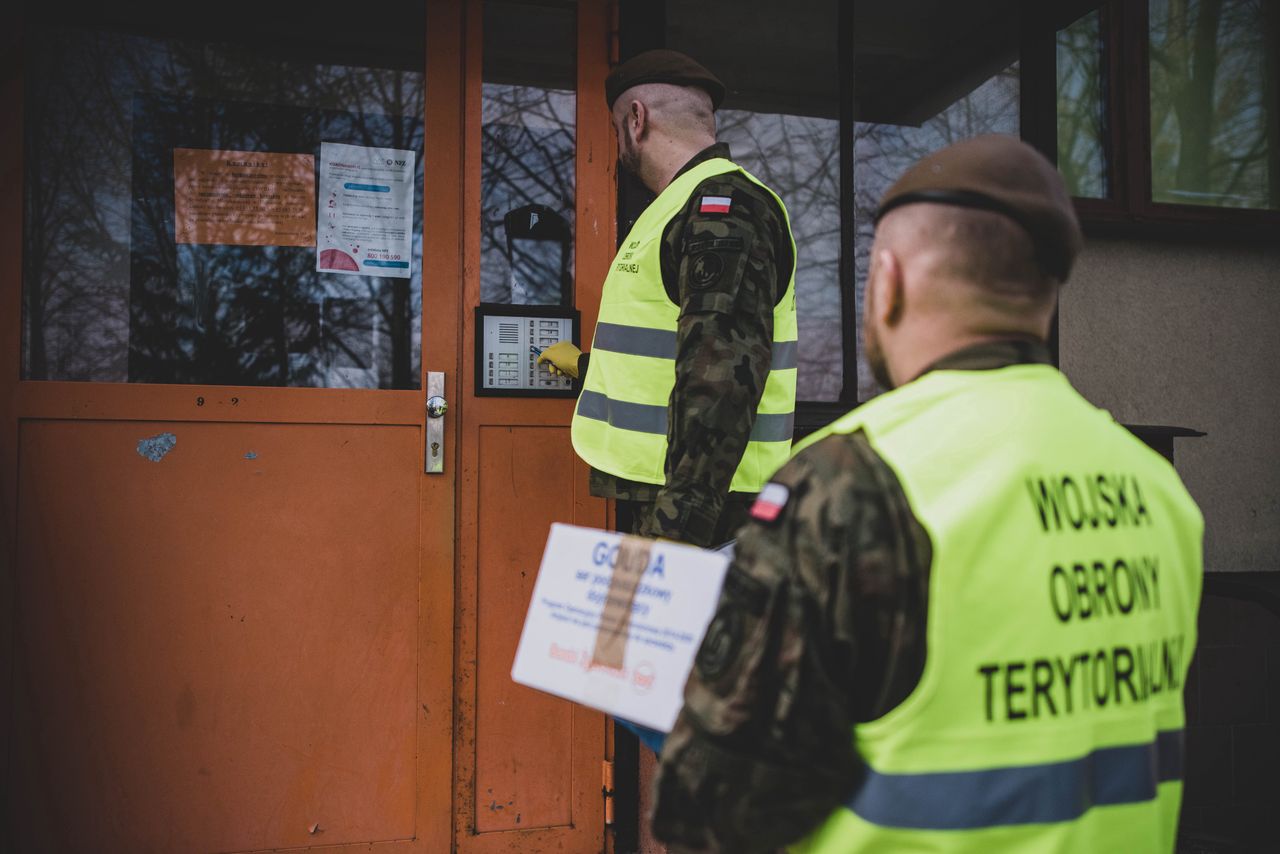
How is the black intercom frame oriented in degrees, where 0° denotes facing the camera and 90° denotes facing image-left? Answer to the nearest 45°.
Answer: approximately 0°

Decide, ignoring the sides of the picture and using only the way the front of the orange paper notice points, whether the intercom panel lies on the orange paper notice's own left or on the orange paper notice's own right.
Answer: on the orange paper notice's own left

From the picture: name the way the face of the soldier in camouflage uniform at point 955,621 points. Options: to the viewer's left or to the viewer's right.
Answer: to the viewer's left

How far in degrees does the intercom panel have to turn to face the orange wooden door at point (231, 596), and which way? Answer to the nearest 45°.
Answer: approximately 90° to its right

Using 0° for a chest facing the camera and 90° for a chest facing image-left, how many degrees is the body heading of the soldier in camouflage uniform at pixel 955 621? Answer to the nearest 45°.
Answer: approximately 135°

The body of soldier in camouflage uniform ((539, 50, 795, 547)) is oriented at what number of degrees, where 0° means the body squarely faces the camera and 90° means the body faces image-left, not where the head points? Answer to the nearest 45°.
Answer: approximately 90°
